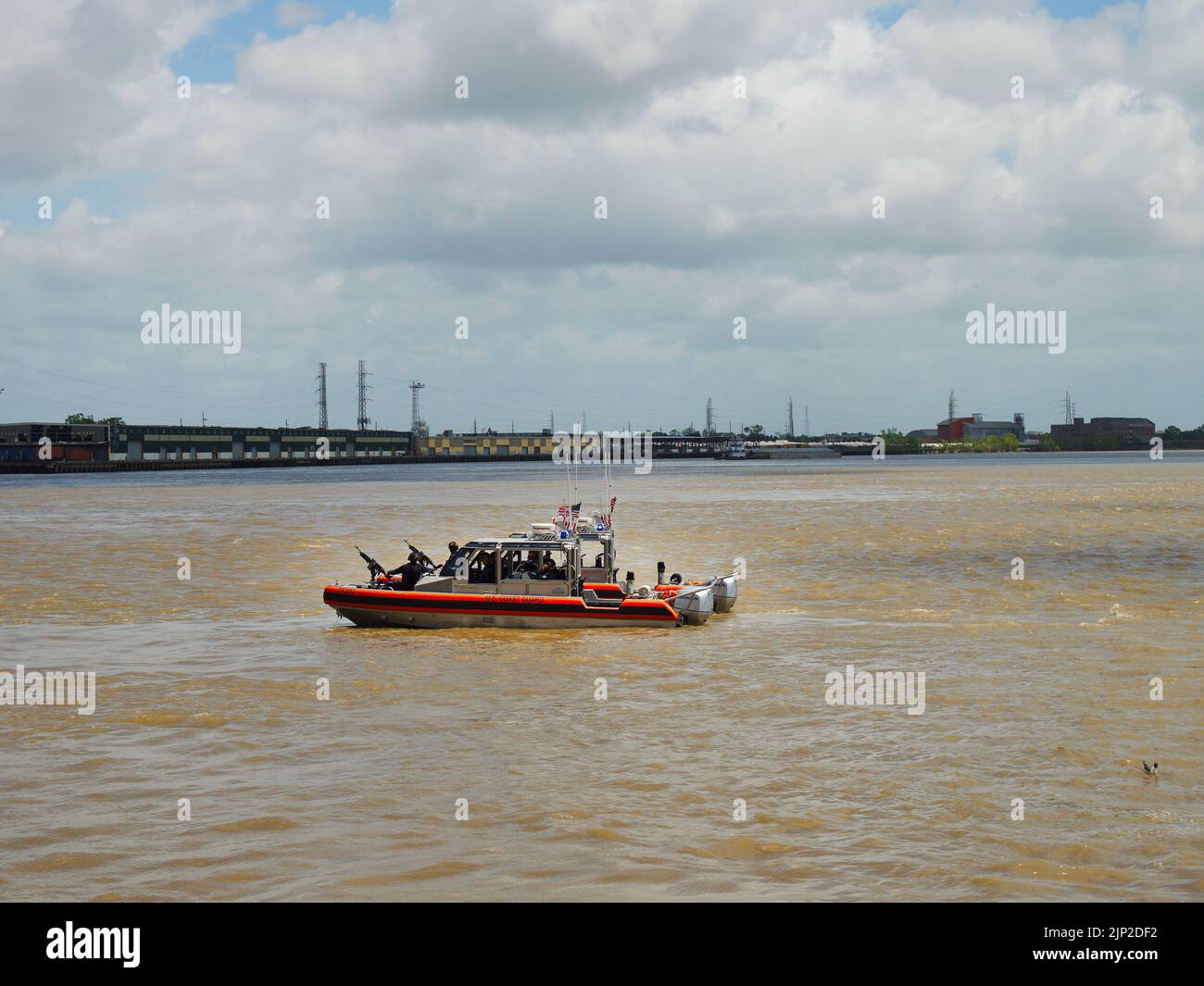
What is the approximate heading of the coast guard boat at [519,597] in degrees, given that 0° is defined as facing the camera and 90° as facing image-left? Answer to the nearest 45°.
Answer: approximately 90°
